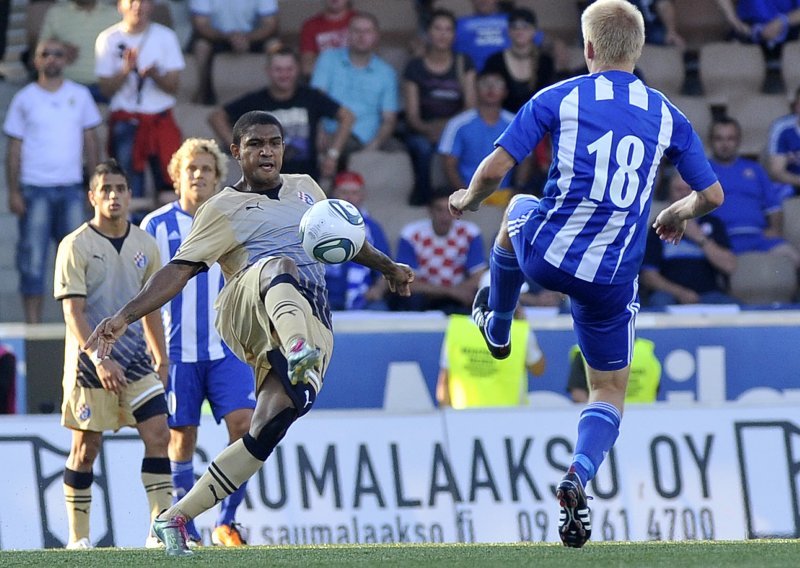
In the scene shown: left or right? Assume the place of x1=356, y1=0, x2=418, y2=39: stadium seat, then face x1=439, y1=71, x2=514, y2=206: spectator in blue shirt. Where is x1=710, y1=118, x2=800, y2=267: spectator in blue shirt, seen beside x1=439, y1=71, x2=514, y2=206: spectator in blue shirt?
left

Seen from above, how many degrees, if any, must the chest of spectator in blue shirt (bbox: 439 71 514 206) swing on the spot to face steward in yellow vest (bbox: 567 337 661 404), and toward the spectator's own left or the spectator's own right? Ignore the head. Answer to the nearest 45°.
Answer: approximately 45° to the spectator's own left

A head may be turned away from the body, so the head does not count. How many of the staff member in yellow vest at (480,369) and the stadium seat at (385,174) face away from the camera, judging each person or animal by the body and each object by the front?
1

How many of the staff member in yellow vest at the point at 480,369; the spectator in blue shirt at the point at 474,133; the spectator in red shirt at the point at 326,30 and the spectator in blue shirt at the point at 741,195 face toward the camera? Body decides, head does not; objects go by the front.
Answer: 3

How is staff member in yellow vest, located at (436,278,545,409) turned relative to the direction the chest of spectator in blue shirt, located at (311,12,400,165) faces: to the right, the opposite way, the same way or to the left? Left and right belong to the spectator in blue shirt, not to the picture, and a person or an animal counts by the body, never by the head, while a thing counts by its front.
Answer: the opposite way

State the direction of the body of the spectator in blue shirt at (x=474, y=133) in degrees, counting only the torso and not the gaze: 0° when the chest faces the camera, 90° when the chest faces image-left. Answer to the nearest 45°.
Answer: approximately 0°

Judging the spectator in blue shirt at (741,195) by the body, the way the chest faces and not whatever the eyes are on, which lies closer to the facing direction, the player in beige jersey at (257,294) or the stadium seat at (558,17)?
the player in beige jersey

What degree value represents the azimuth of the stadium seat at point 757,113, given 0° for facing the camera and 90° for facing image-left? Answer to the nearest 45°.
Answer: approximately 0°

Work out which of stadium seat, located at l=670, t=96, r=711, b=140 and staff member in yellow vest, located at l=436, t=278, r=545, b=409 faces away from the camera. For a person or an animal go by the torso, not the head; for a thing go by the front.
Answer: the staff member in yellow vest
